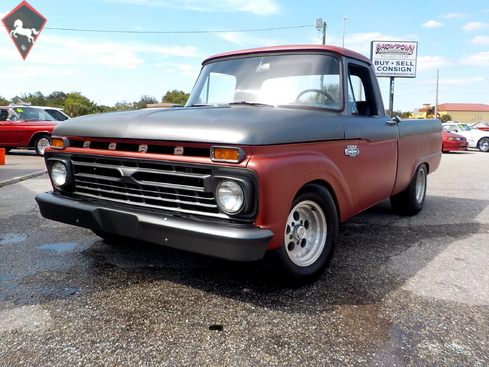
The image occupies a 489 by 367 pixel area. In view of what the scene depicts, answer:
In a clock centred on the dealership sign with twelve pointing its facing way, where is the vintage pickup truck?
The vintage pickup truck is roughly at 12 o'clock from the dealership sign.

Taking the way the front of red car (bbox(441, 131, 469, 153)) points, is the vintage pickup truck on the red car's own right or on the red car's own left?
on the red car's own right

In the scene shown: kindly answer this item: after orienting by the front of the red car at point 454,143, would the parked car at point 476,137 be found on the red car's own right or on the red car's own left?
on the red car's own left

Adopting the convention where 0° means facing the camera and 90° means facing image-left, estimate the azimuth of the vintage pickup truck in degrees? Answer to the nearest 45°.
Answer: approximately 45°

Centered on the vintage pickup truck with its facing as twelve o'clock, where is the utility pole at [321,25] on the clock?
The utility pole is roughly at 5 o'clock from the vintage pickup truck.

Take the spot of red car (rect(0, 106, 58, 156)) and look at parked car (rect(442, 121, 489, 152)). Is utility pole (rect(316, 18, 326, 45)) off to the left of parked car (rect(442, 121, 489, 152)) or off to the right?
left

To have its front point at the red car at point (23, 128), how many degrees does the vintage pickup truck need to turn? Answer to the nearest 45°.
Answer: approximately 90° to its right

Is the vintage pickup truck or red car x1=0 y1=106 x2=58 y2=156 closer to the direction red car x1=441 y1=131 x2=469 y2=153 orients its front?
the vintage pickup truck
